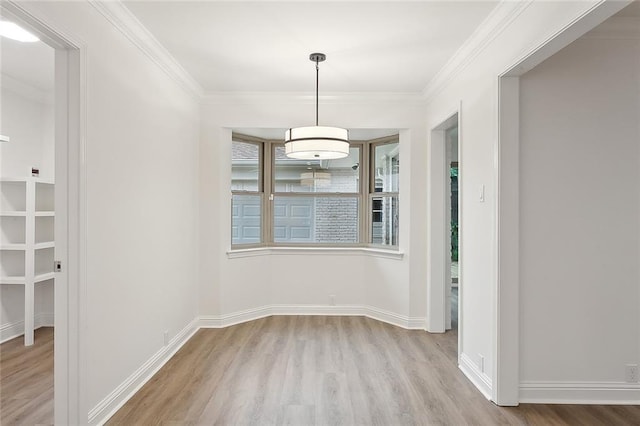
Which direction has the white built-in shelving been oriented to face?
toward the camera

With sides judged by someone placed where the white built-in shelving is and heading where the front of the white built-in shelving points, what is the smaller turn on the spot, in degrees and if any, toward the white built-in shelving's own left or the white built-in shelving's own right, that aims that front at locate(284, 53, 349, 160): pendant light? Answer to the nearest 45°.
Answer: approximately 45° to the white built-in shelving's own left
